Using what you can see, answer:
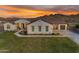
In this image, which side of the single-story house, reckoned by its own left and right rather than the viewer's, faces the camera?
front
